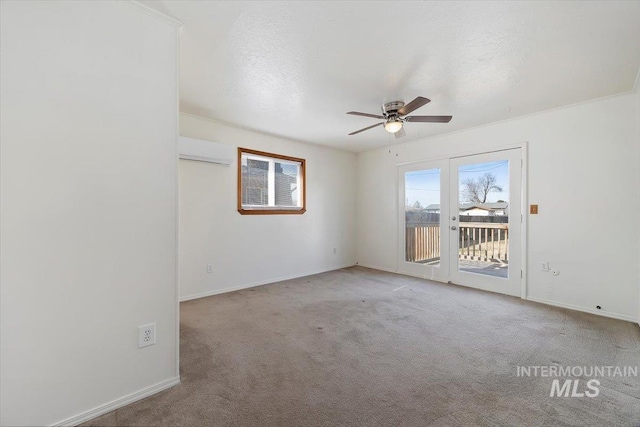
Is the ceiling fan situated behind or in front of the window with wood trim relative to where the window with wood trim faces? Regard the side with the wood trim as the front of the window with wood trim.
in front

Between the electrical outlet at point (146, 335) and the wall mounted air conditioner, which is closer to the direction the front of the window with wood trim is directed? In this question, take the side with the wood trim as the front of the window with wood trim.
the electrical outlet

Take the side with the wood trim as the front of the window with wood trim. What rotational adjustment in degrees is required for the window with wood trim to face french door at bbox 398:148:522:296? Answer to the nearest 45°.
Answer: approximately 45° to its left

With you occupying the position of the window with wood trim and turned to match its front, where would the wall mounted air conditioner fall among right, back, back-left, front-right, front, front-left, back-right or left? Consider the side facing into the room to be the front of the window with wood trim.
right

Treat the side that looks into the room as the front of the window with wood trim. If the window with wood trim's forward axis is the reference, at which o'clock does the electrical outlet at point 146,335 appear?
The electrical outlet is roughly at 2 o'clock from the window with wood trim.

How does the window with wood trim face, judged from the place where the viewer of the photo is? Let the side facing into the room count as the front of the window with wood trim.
facing the viewer and to the right of the viewer
